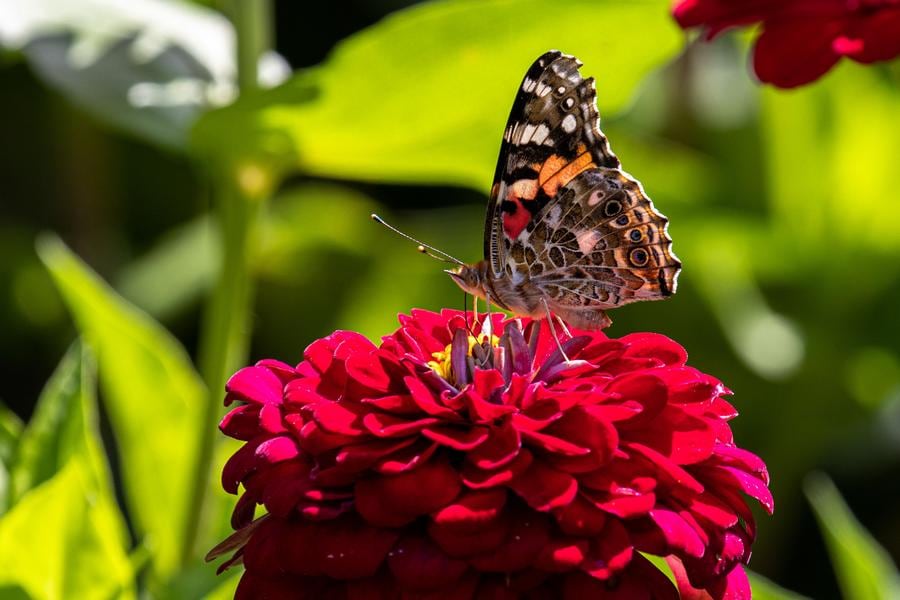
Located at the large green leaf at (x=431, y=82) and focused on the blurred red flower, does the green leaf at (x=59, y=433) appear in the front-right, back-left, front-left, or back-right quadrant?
back-right

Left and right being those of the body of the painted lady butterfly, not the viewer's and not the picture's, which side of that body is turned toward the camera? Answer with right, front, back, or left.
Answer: left
